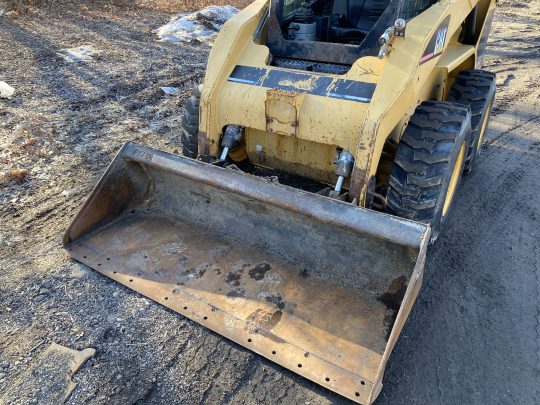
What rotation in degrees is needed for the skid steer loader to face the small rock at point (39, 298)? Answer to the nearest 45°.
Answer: approximately 45° to its right

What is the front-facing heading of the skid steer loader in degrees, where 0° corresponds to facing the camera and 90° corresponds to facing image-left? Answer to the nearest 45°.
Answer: approximately 45°

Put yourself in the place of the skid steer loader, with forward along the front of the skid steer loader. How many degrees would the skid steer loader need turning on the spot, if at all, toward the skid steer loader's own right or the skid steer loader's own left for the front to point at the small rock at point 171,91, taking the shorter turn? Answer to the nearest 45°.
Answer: approximately 90° to the skid steer loader's own right
